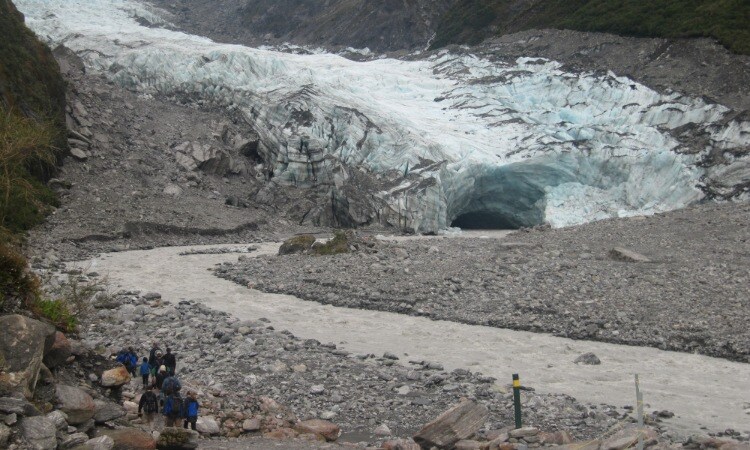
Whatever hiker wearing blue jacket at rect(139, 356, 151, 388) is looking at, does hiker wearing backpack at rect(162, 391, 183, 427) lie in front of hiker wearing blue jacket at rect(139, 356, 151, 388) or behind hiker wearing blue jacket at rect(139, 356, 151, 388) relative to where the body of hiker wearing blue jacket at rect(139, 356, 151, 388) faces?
behind

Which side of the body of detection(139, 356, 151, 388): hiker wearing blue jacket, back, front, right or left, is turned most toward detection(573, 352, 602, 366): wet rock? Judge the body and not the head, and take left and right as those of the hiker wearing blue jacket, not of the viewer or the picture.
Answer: right

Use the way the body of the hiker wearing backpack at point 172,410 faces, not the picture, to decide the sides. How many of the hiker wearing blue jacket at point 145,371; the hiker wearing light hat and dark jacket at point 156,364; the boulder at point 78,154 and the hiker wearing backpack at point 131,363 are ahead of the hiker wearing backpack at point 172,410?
4

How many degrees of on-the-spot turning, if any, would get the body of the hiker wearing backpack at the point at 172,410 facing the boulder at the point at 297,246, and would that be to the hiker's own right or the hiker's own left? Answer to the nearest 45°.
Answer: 0° — they already face it

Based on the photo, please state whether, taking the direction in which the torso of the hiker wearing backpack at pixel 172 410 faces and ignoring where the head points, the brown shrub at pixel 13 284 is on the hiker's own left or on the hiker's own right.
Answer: on the hiker's own left

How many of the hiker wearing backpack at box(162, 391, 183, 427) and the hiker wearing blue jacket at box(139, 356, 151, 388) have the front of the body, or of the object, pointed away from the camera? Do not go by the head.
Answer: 2

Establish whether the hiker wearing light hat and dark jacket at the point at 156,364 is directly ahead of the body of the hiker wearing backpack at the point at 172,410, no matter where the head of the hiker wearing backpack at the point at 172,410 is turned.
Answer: yes

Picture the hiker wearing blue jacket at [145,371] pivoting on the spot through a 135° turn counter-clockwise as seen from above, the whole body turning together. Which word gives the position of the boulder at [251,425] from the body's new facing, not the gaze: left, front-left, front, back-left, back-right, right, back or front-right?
left

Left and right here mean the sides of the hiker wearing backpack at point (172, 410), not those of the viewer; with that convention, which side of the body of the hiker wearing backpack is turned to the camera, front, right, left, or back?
back

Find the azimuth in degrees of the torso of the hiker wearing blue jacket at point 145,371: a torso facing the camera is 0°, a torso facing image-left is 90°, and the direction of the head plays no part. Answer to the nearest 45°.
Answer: approximately 180°

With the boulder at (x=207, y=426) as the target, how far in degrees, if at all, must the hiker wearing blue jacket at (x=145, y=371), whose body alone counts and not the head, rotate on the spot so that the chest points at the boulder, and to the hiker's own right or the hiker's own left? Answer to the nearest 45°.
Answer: approximately 180°

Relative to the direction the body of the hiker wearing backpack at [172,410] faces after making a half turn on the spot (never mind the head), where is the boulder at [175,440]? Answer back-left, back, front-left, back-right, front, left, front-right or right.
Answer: front
